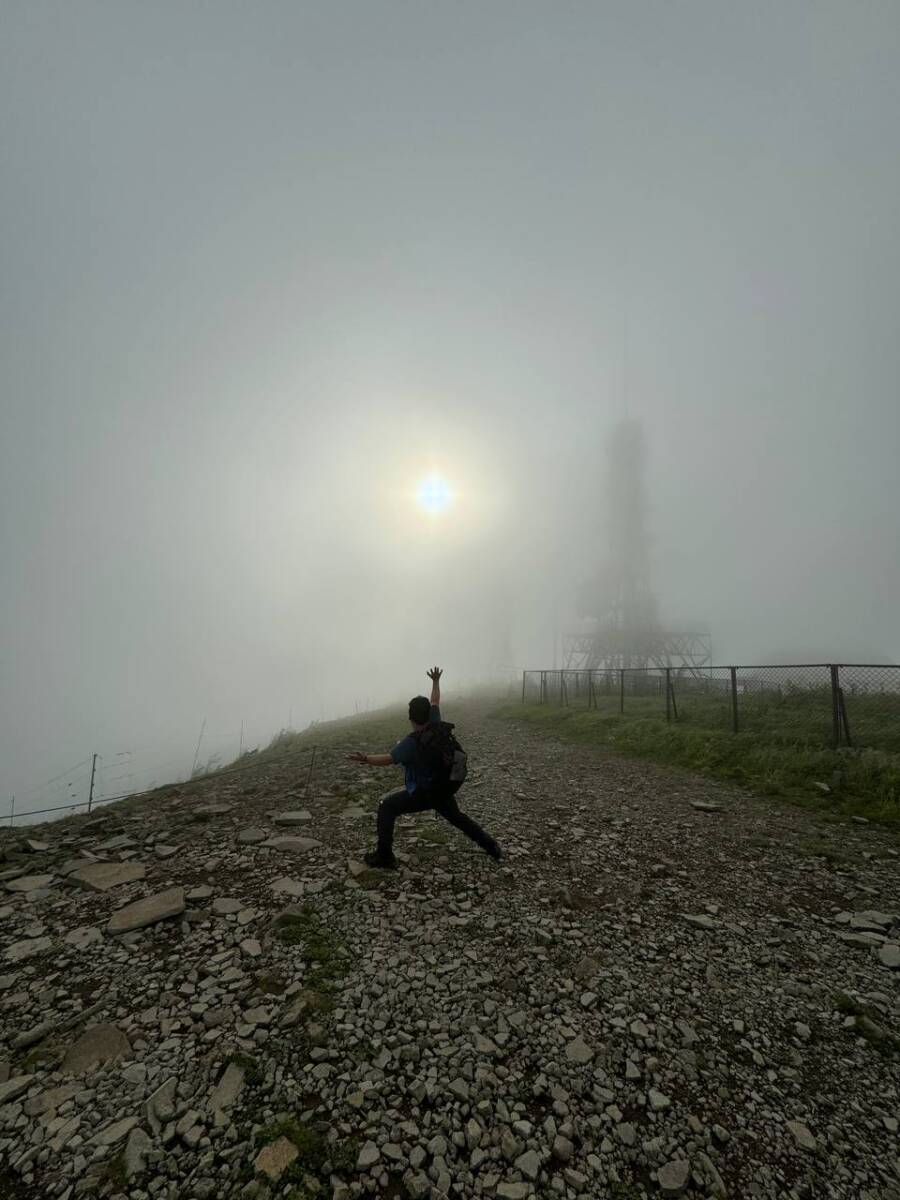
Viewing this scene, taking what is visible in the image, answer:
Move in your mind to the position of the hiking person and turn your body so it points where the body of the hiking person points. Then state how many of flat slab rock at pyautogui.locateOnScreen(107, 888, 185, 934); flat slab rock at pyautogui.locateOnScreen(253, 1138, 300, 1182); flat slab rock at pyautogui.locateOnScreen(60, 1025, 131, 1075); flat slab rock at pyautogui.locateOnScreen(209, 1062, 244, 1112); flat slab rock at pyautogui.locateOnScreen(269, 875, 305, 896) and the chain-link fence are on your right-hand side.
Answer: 1

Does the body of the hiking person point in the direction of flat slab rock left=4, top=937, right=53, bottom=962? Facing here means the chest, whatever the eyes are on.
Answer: no

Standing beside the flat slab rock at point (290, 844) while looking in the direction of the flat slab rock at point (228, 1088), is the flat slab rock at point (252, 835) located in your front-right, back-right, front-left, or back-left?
back-right

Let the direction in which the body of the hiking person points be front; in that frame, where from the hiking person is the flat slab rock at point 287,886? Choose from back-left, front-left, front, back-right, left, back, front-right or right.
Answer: front-left

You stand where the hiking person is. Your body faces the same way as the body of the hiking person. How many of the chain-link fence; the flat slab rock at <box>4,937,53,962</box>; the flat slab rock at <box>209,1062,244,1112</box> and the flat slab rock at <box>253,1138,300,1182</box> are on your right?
1

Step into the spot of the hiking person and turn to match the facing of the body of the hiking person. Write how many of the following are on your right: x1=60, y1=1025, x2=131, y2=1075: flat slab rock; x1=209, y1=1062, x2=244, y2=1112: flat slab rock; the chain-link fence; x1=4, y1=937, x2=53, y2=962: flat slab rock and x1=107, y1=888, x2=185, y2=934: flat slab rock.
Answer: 1

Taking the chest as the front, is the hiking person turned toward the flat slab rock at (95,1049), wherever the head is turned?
no

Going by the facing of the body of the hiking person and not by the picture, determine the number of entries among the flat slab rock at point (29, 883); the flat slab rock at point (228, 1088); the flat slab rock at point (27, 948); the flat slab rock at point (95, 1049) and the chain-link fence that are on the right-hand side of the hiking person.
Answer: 1

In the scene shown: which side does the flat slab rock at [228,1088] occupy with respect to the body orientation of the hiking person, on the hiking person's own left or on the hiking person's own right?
on the hiking person's own left

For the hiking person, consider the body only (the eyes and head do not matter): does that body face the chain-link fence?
no

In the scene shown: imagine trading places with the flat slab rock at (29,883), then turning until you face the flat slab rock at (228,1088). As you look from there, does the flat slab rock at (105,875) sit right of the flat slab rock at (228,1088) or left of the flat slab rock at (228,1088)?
left

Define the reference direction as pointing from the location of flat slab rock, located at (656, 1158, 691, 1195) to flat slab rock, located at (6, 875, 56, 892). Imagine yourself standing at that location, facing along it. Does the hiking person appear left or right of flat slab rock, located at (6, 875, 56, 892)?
right

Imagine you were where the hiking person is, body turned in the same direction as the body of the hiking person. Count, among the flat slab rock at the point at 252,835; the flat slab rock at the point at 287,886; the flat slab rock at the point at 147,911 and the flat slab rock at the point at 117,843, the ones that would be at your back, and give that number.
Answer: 0

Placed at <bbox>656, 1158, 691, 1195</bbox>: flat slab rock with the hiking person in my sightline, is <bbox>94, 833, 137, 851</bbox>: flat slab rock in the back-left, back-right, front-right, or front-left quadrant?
front-left

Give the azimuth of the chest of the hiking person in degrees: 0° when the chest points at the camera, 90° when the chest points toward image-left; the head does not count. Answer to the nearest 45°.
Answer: approximately 135°

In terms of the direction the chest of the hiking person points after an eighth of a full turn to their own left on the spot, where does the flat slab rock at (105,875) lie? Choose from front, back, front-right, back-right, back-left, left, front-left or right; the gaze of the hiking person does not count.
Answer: front

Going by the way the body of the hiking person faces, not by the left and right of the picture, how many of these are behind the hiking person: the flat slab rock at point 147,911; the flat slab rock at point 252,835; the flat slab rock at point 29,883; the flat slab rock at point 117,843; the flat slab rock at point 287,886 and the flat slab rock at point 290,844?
0

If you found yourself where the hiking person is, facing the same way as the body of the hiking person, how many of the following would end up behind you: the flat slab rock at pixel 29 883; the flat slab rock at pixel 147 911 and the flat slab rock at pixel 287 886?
0

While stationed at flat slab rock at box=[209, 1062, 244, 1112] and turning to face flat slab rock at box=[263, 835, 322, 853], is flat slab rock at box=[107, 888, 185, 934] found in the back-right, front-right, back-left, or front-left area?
front-left
